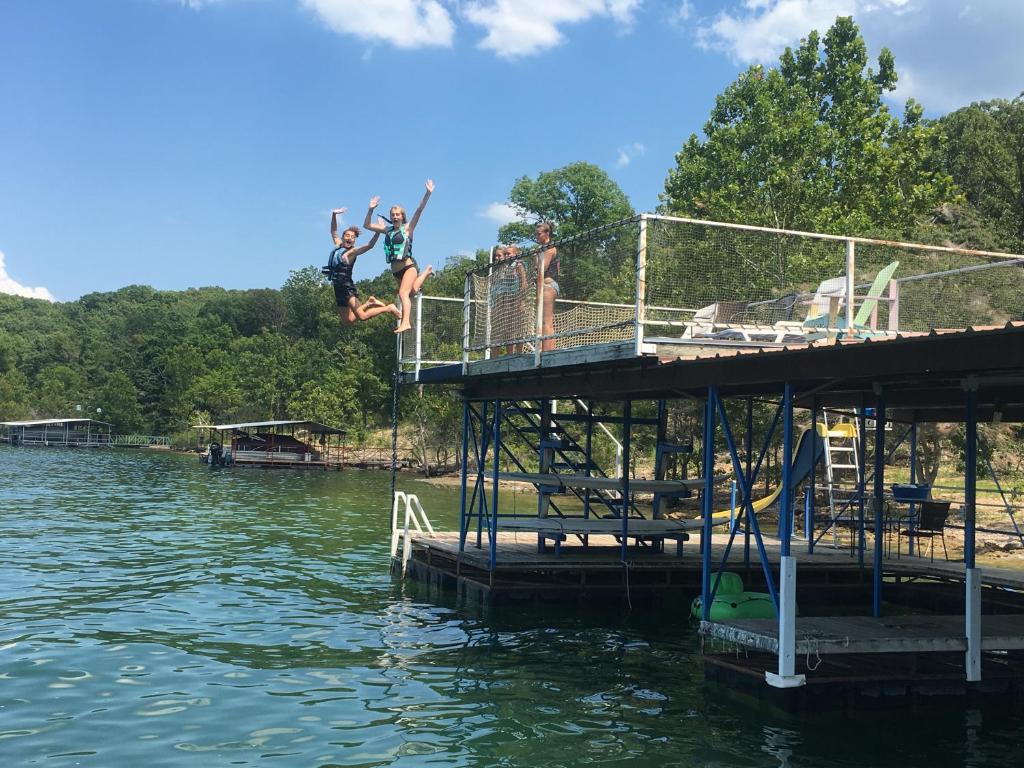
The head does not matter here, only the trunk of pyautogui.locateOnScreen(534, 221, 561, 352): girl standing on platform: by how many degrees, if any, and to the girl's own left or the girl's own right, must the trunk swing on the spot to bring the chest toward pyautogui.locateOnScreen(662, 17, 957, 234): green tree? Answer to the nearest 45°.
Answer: approximately 90° to the girl's own right

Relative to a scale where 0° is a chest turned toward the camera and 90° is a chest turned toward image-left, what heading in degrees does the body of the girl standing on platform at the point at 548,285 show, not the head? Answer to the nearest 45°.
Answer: approximately 90°
